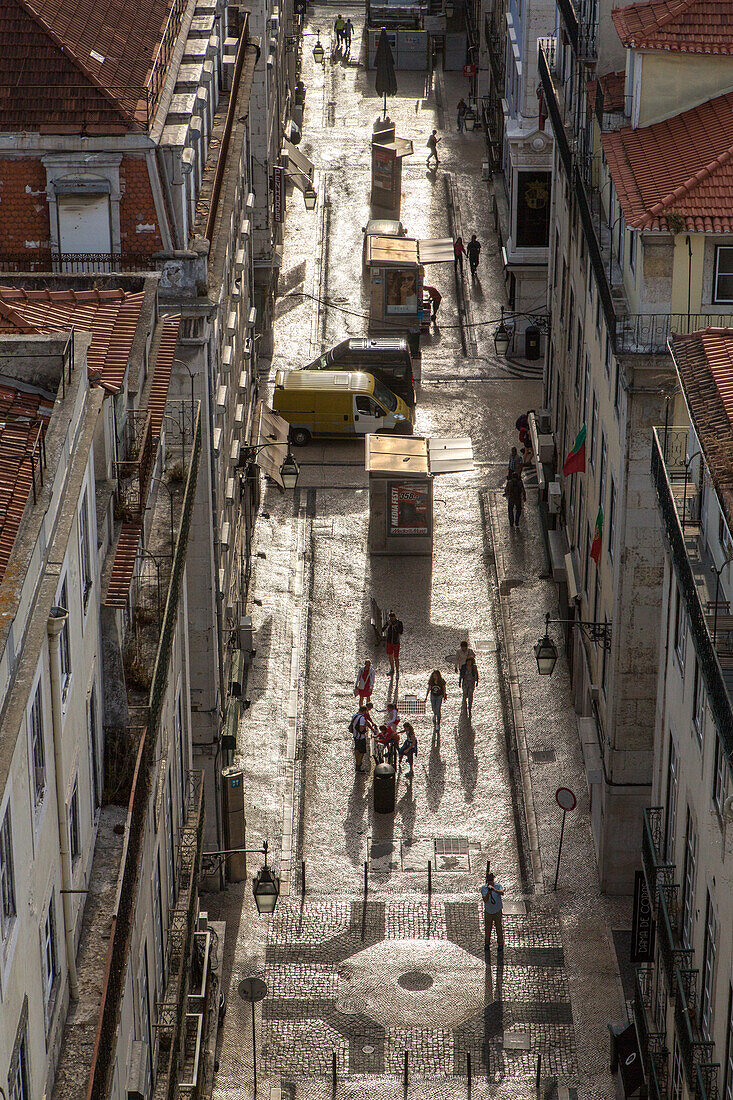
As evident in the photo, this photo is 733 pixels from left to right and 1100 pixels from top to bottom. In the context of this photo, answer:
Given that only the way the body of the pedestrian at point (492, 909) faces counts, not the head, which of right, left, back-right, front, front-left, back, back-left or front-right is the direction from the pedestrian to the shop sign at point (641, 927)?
front-left

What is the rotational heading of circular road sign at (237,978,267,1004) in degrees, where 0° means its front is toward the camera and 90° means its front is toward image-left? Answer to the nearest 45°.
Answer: approximately 180°

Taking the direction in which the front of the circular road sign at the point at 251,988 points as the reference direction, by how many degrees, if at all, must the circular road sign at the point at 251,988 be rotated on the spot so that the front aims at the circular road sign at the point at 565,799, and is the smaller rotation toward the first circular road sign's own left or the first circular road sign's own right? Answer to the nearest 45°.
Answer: approximately 90° to the first circular road sign's own right

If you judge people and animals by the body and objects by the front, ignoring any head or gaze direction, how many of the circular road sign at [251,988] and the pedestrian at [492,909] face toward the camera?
1

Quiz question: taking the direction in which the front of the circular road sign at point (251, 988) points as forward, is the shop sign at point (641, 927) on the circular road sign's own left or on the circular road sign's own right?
on the circular road sign's own right

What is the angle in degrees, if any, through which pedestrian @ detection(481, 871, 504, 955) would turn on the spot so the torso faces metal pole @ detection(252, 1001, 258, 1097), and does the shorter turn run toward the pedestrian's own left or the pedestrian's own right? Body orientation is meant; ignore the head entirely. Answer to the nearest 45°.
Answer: approximately 90° to the pedestrian's own right

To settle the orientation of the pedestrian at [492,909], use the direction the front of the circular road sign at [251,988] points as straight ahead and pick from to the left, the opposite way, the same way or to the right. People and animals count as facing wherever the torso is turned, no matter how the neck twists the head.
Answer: the opposite way

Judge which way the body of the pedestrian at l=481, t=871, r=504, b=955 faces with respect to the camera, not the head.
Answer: toward the camera

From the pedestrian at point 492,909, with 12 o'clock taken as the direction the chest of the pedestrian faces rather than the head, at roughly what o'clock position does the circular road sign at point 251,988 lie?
The circular road sign is roughly at 2 o'clock from the pedestrian.
